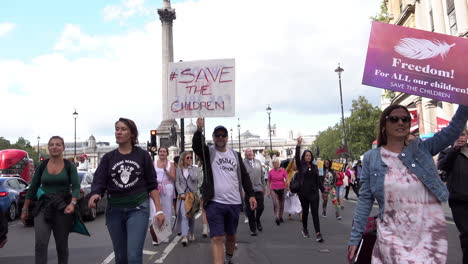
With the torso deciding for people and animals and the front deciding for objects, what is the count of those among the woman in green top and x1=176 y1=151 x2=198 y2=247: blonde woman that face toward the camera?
2

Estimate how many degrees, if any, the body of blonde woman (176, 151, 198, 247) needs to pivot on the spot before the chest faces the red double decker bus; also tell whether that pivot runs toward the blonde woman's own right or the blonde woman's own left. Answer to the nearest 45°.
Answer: approximately 135° to the blonde woman's own right

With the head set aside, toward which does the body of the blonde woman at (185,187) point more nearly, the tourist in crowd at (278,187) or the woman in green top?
the woman in green top

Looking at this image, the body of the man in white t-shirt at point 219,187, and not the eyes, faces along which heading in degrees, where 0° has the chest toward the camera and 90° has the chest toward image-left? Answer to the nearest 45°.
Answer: approximately 0°

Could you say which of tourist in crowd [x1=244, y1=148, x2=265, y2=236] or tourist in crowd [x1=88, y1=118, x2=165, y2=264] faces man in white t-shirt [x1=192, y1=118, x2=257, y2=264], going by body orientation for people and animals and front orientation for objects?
tourist in crowd [x1=244, y1=148, x2=265, y2=236]

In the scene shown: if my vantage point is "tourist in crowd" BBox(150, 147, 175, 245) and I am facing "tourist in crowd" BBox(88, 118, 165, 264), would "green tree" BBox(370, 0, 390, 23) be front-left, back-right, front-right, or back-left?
back-left

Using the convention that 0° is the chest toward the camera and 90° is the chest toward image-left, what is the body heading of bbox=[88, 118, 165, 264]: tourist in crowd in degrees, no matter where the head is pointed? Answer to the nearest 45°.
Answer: approximately 0°
